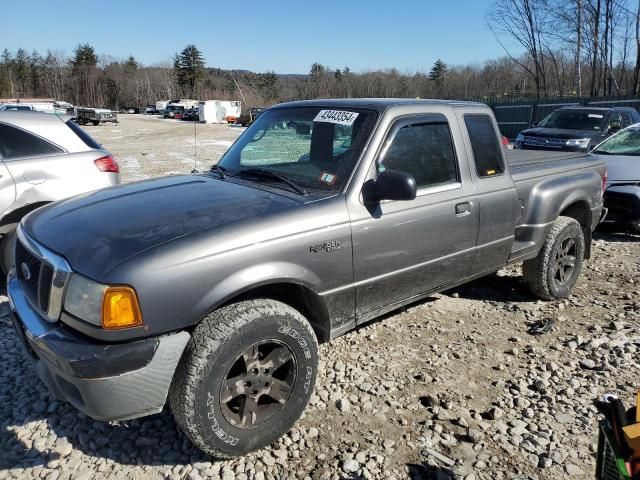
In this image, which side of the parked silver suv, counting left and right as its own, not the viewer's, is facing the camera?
left

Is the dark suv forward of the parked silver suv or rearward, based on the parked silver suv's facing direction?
rearward

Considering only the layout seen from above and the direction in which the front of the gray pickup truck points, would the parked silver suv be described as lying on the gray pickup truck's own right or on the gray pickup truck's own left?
on the gray pickup truck's own right

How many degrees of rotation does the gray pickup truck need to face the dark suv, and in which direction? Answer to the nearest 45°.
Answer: approximately 180°

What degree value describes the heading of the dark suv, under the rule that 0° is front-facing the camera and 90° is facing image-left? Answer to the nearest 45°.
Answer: approximately 45°
